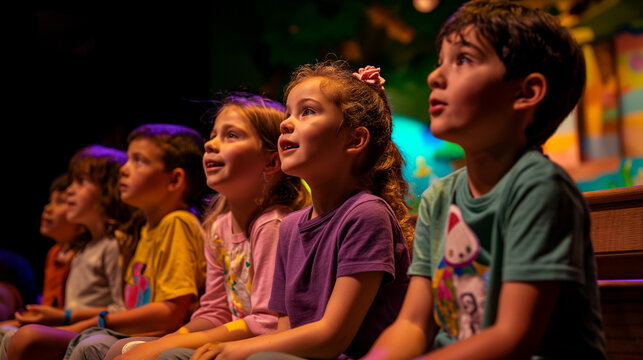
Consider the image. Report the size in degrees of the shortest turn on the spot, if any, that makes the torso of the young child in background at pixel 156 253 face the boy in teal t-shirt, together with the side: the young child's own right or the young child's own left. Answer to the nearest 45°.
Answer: approximately 90° to the young child's own left

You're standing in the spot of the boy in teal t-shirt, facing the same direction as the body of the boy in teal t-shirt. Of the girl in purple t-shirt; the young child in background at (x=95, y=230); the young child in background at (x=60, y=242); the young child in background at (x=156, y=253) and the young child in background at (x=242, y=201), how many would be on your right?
5

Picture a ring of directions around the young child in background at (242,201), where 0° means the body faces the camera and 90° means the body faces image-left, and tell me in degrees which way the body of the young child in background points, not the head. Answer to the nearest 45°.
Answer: approximately 45°

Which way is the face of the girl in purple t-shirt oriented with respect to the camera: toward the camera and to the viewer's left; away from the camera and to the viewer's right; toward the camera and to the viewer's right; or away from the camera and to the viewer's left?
toward the camera and to the viewer's left

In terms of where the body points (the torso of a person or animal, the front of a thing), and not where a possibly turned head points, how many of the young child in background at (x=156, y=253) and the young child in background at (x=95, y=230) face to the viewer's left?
2

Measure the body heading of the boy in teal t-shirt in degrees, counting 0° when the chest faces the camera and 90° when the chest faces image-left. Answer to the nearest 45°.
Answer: approximately 45°

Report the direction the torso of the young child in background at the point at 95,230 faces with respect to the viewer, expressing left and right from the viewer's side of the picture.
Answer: facing to the left of the viewer

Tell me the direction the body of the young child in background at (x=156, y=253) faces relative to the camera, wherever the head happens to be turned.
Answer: to the viewer's left

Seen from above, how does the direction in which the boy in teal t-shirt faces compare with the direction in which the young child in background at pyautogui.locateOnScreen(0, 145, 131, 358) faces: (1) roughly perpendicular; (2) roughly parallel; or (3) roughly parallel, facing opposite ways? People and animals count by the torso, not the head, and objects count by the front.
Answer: roughly parallel

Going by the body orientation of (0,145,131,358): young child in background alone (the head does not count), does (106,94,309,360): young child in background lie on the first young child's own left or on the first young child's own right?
on the first young child's own left

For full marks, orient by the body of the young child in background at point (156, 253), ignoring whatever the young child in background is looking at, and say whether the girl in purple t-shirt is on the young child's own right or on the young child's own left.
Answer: on the young child's own left

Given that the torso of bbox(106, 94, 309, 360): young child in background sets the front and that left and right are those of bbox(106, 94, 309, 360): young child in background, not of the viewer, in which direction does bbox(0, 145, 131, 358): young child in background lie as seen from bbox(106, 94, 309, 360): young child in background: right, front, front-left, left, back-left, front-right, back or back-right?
right

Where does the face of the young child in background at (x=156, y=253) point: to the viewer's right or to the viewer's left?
to the viewer's left

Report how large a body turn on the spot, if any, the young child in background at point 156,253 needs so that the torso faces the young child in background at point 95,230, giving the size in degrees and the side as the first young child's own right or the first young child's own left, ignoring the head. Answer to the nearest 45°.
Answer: approximately 90° to the first young child's own right

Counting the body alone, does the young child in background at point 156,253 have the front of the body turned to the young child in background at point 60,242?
no

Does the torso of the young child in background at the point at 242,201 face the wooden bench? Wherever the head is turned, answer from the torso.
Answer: no

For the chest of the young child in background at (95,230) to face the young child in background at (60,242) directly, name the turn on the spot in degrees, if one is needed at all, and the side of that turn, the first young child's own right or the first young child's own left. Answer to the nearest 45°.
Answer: approximately 90° to the first young child's own right
